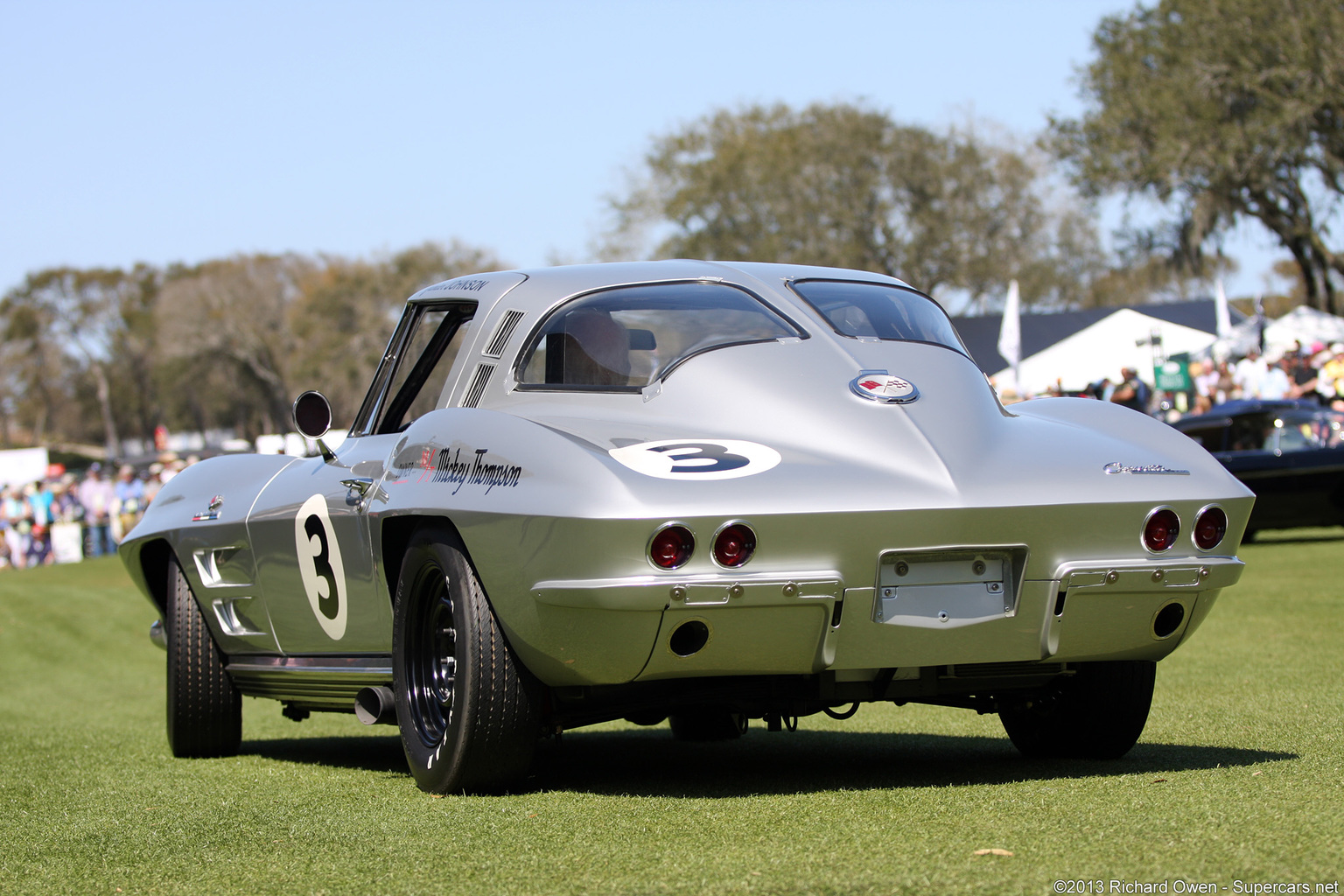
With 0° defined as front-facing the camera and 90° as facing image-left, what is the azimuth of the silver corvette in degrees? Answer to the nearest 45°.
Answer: approximately 135°

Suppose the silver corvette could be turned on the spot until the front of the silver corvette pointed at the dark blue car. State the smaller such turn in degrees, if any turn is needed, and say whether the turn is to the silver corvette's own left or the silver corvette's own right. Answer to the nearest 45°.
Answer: approximately 90° to the silver corvette's own right

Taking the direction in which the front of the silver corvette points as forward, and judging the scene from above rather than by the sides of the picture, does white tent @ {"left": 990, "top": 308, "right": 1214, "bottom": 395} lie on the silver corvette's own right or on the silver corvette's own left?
on the silver corvette's own right
